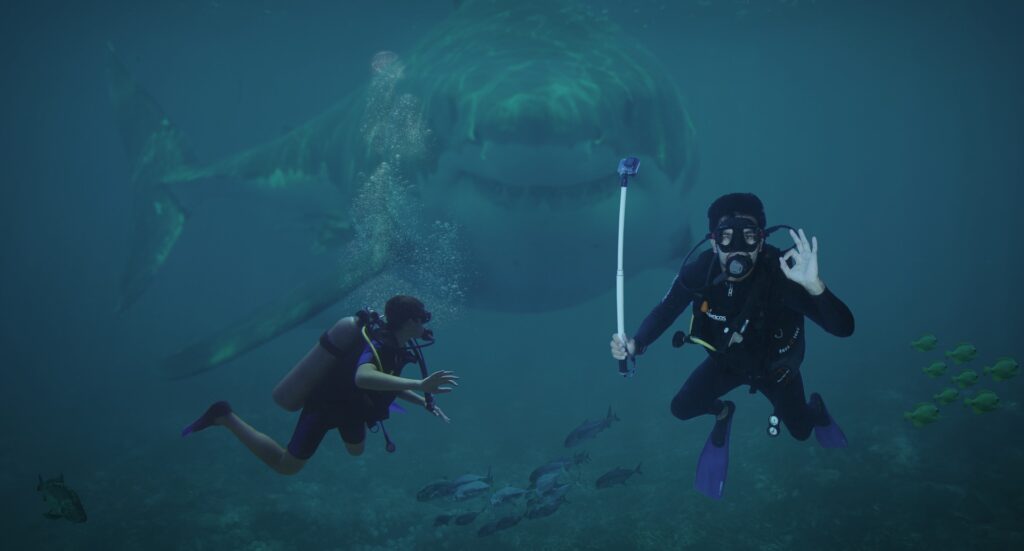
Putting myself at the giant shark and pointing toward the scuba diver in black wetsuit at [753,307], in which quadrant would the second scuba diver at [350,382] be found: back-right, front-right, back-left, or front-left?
front-right

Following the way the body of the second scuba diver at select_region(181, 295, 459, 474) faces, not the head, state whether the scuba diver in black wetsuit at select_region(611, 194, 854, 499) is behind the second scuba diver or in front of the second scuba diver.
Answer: in front

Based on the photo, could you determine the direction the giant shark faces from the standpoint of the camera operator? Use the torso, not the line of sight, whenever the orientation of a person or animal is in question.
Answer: facing the viewer and to the right of the viewer

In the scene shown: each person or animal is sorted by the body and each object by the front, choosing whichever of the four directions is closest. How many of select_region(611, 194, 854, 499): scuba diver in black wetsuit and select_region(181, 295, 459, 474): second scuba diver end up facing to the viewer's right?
1

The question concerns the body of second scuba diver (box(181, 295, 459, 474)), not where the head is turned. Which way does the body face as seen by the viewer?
to the viewer's right

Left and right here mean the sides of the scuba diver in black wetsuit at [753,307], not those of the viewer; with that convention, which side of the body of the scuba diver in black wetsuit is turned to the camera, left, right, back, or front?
front

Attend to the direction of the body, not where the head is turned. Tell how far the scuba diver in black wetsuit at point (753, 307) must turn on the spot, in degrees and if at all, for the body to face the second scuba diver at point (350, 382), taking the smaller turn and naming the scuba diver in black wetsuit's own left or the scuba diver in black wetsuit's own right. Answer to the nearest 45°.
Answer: approximately 90° to the scuba diver in black wetsuit's own right

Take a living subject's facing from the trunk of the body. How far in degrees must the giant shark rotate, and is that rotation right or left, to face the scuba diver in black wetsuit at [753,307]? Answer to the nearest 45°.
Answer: approximately 45° to its right

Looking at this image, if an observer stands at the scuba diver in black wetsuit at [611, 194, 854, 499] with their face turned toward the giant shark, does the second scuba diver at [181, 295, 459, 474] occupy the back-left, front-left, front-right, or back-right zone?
front-left
